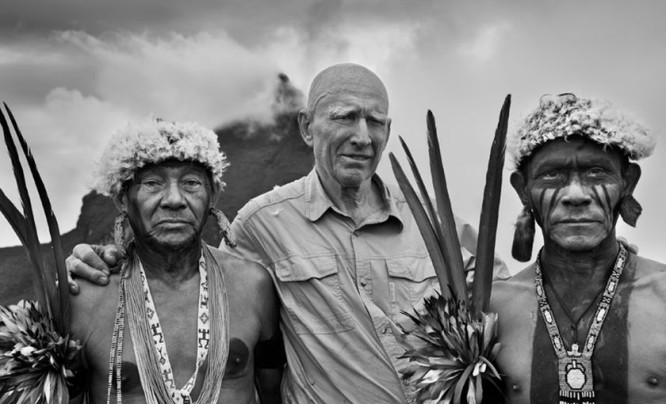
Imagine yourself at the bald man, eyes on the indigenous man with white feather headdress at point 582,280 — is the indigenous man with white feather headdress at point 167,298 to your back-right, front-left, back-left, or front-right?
back-right

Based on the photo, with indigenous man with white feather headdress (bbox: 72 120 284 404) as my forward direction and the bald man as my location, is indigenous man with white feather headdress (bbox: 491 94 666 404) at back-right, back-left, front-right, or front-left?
back-left

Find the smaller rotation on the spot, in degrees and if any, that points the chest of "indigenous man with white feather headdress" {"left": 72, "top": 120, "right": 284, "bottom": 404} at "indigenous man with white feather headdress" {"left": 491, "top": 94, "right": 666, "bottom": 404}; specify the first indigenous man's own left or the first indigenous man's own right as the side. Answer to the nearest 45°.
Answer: approximately 45° to the first indigenous man's own left

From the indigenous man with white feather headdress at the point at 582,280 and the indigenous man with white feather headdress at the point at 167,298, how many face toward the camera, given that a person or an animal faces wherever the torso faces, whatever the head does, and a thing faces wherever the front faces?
2

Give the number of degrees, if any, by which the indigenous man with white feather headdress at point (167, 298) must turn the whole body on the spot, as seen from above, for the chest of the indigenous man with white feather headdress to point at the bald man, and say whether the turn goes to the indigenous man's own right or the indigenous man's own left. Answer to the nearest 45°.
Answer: approximately 90° to the indigenous man's own left

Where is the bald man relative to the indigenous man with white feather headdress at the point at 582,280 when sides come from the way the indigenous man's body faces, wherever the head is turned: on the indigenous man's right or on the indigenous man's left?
on the indigenous man's right

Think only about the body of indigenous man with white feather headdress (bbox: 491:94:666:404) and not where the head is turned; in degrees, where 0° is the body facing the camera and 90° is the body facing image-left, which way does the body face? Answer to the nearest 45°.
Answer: approximately 0°

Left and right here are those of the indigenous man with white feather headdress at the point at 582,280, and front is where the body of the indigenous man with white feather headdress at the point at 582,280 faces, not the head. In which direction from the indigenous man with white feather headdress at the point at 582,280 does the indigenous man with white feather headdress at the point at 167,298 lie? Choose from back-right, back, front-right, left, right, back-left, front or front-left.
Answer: right

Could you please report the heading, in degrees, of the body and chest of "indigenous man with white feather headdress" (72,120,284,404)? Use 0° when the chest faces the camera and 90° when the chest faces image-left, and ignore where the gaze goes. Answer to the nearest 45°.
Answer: approximately 0°
